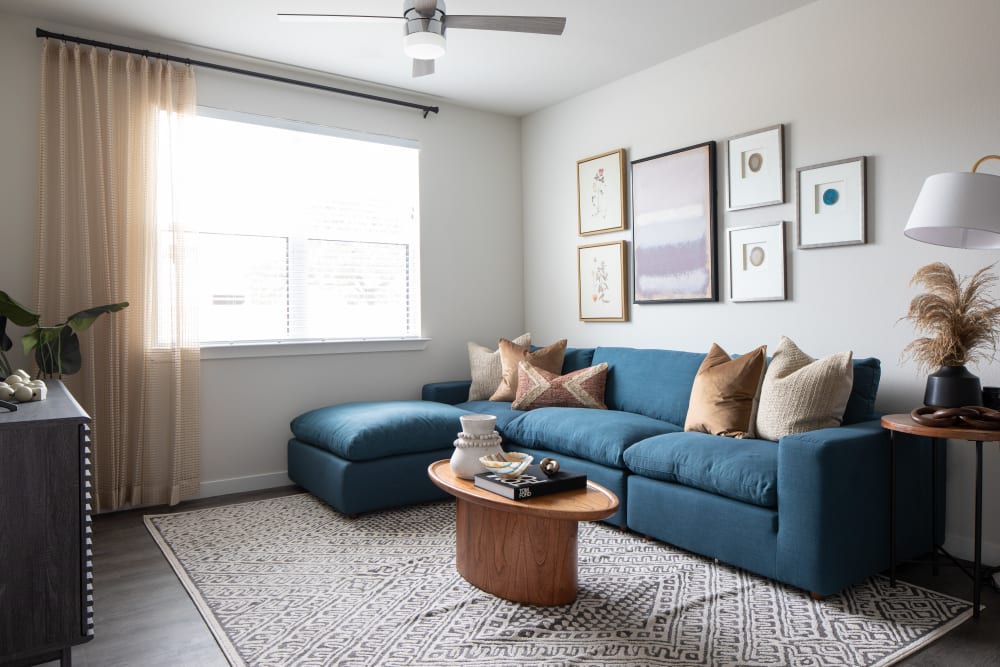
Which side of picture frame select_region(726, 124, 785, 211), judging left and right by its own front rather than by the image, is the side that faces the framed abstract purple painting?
right

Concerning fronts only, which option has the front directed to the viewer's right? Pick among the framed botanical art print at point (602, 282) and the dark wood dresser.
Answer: the dark wood dresser

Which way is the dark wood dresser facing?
to the viewer's right

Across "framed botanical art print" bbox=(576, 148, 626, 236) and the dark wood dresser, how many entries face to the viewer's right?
1

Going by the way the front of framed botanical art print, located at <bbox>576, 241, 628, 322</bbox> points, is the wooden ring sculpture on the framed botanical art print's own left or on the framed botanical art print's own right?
on the framed botanical art print's own left

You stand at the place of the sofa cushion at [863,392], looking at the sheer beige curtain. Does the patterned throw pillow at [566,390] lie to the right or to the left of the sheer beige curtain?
right

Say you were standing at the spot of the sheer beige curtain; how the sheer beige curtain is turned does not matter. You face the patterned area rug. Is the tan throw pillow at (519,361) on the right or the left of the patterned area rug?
left

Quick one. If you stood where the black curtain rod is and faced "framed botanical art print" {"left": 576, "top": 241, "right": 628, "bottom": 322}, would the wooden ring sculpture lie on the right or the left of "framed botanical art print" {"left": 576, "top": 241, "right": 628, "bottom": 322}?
right

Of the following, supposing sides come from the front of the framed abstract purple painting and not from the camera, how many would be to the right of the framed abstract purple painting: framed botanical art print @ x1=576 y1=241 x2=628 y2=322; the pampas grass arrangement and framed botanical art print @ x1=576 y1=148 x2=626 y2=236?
2

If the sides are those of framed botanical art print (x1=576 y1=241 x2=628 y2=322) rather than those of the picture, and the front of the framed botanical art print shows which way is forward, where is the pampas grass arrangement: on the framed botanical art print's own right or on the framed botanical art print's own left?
on the framed botanical art print's own left

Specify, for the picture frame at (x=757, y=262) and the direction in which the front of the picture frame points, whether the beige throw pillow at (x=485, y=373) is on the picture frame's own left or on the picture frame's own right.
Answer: on the picture frame's own right
